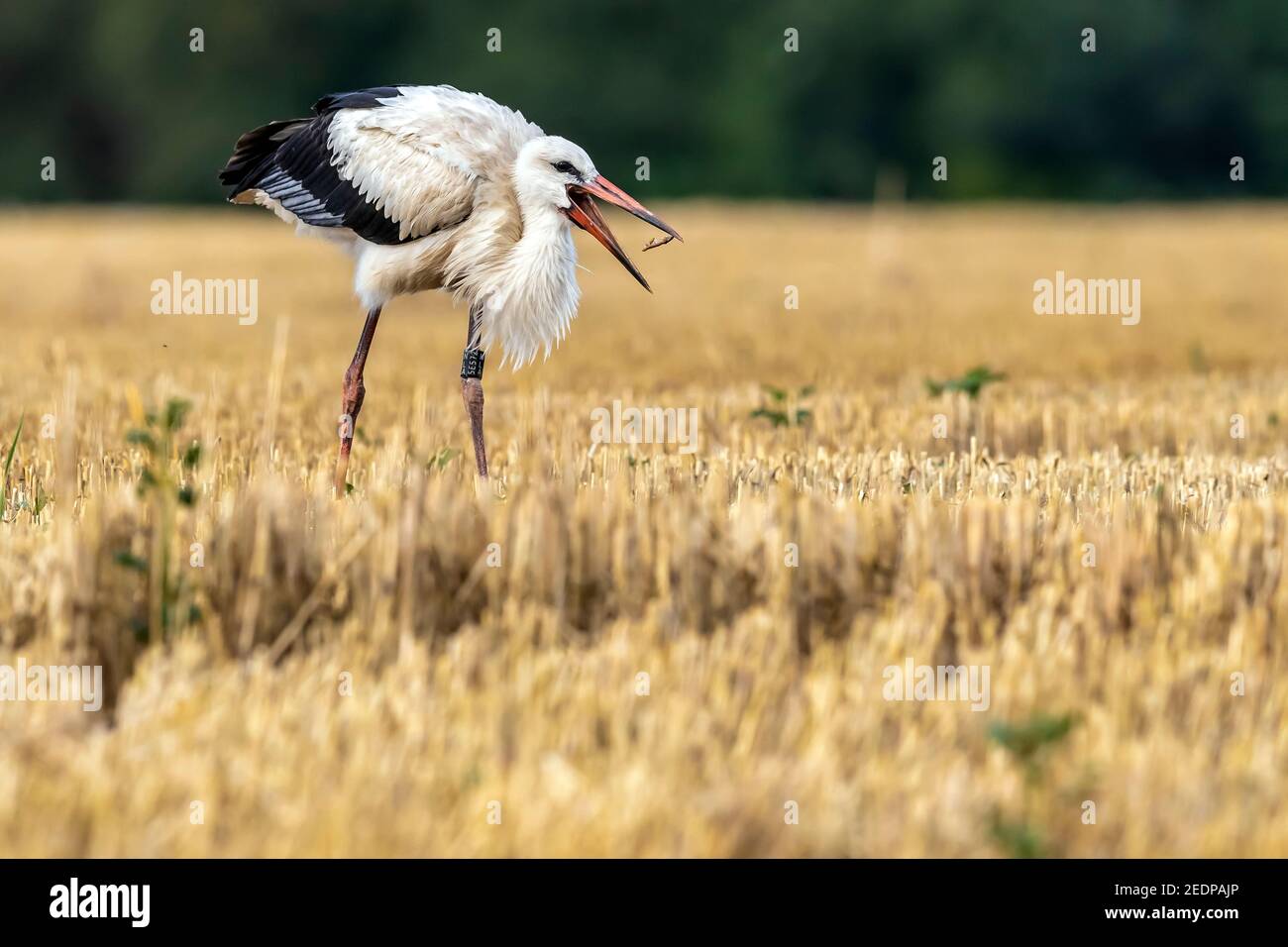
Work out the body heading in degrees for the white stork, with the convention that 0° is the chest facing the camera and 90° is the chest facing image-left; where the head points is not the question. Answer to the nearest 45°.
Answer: approximately 270°

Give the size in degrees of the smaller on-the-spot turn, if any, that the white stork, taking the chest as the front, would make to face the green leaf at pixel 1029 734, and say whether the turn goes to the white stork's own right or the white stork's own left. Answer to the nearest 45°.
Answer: approximately 90° to the white stork's own right
